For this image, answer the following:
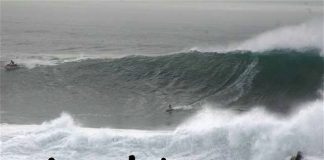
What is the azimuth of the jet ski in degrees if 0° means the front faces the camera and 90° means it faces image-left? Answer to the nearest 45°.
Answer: approximately 90°

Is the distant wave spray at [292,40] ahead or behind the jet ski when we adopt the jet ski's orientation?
behind
